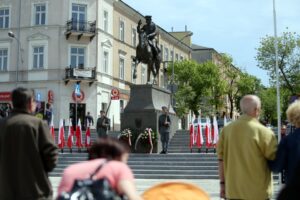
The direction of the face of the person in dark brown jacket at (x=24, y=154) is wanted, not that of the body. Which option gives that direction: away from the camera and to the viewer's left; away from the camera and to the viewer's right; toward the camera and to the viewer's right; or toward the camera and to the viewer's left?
away from the camera and to the viewer's right

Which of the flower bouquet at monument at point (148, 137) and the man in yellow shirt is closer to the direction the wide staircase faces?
the man in yellow shirt

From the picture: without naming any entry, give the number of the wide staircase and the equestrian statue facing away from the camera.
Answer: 0

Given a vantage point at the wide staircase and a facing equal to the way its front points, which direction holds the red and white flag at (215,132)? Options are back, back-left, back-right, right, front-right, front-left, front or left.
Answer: back-left

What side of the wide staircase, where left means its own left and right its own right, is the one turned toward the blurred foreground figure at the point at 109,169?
front

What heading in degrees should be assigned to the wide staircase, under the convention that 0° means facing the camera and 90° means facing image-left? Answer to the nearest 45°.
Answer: approximately 0°

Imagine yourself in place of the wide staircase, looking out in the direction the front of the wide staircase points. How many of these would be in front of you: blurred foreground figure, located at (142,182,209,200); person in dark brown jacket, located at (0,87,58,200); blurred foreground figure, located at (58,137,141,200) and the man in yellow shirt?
4

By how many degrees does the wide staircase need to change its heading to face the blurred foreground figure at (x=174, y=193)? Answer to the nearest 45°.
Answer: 0° — it already faces them

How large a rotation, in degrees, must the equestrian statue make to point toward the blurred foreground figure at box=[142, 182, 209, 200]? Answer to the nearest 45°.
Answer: approximately 45° to its left

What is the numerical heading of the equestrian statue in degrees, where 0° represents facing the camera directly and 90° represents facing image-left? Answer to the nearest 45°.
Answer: approximately 45°
